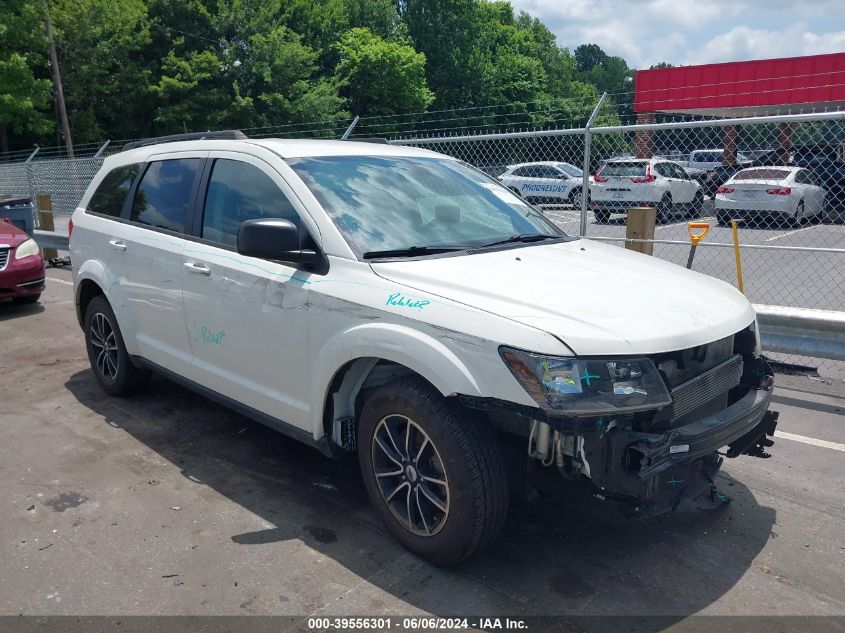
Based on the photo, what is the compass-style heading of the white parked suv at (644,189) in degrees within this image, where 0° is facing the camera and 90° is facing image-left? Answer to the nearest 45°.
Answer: approximately 225°

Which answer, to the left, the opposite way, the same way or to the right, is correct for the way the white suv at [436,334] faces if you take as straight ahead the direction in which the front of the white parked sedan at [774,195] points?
to the right

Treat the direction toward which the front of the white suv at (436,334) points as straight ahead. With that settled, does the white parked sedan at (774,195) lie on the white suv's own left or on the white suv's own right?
on the white suv's own left

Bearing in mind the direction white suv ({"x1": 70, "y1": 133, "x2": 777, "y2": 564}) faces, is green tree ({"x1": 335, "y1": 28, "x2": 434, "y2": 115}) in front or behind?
behind

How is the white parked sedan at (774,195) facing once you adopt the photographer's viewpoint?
facing away from the viewer and to the right of the viewer

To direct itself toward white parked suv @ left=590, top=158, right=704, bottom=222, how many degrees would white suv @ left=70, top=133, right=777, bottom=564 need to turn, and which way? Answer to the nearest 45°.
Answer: approximately 135° to its left

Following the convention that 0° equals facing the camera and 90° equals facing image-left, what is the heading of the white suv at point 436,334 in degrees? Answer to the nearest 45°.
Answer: approximately 315°

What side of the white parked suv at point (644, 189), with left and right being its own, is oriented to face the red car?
back

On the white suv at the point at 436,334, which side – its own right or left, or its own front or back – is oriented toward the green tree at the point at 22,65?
back

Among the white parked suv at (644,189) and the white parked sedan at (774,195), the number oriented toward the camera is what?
0

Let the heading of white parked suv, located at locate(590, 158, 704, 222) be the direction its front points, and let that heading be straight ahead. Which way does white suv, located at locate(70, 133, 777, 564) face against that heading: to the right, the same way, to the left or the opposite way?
to the right
